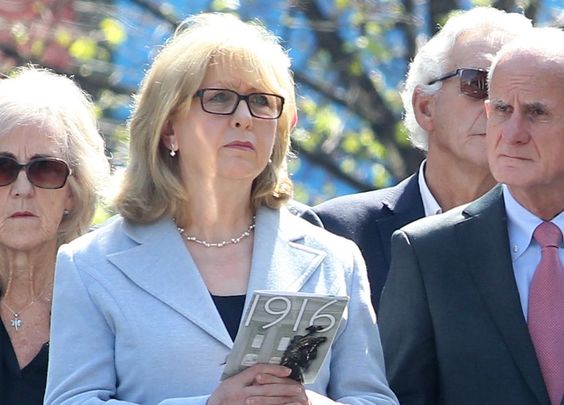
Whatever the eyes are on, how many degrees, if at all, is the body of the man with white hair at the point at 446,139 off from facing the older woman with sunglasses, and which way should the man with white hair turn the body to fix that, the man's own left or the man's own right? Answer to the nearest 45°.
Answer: approximately 90° to the man's own right

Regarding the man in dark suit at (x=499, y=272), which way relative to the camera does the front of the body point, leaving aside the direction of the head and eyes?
toward the camera

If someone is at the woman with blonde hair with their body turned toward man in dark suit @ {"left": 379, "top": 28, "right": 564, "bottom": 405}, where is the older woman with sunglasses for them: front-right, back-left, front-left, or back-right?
back-left

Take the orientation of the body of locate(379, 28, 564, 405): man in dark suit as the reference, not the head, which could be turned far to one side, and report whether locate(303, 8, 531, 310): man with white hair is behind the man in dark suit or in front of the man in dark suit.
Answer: behind

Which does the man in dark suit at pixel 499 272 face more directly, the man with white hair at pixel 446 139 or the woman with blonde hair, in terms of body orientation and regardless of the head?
the woman with blonde hair

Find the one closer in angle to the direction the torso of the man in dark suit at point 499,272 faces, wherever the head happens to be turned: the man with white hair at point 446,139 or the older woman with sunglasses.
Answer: the older woman with sunglasses

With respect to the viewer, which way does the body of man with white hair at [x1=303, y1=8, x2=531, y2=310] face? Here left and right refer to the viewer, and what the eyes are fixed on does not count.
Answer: facing the viewer and to the right of the viewer

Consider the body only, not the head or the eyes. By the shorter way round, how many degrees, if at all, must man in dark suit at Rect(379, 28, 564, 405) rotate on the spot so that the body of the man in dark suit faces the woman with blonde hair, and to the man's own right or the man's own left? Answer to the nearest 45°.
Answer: approximately 90° to the man's own right

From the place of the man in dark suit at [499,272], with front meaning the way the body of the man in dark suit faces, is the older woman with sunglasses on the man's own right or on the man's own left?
on the man's own right
